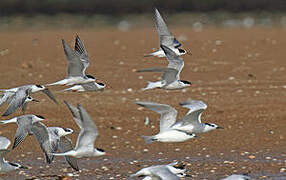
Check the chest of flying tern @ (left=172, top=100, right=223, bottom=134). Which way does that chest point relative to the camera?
to the viewer's right

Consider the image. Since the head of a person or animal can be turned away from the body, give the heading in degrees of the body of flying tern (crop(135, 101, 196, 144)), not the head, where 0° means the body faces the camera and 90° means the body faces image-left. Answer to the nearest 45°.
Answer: approximately 270°

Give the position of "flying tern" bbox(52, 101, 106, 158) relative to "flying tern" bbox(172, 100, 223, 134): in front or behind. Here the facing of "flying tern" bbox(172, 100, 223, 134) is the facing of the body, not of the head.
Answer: behind

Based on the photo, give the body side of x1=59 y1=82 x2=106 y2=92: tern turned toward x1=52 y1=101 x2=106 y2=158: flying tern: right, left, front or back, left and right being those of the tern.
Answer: right

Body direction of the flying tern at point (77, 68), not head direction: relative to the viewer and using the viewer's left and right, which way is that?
facing to the right of the viewer

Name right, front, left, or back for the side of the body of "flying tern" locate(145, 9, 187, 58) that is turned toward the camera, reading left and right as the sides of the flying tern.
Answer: right

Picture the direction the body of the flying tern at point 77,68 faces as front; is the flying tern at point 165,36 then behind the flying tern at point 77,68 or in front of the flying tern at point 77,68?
in front

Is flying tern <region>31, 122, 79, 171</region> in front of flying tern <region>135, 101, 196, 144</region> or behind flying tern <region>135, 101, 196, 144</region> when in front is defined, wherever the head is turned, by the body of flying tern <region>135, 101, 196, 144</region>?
behind

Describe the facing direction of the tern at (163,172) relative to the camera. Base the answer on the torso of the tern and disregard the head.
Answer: to the viewer's right

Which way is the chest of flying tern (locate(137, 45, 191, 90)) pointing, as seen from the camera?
to the viewer's right

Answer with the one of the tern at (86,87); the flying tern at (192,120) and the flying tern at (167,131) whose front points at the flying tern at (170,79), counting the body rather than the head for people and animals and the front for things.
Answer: the tern

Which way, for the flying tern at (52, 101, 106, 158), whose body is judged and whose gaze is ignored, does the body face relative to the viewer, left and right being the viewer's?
facing to the right of the viewer

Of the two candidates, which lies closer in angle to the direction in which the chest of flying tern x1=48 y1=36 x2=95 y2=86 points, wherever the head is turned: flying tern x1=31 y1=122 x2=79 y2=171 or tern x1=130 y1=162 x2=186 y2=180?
the tern

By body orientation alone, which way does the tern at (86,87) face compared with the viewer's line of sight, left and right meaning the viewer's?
facing to the right of the viewer
